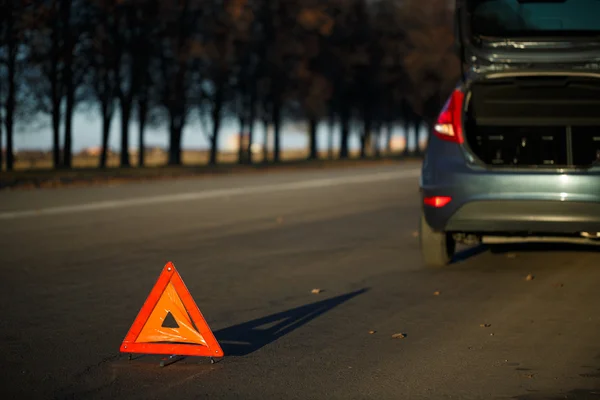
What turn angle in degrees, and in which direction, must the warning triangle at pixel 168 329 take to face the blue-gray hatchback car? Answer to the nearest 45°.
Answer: approximately 135° to its left

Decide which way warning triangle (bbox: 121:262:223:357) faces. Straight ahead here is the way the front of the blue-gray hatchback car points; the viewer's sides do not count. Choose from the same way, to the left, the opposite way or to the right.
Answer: the opposite way

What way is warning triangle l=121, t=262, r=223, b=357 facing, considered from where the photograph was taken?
facing the viewer

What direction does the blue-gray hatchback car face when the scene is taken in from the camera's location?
facing away from the viewer

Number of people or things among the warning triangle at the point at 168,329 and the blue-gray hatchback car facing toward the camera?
1

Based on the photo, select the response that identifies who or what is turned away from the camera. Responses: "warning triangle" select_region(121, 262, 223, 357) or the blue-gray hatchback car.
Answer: the blue-gray hatchback car

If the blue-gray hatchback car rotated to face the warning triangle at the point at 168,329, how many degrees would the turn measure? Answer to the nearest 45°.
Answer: approximately 135° to its left
